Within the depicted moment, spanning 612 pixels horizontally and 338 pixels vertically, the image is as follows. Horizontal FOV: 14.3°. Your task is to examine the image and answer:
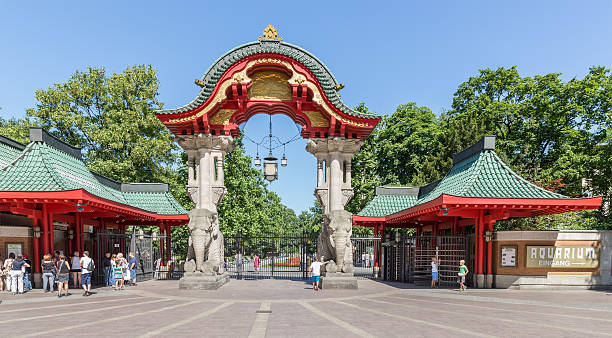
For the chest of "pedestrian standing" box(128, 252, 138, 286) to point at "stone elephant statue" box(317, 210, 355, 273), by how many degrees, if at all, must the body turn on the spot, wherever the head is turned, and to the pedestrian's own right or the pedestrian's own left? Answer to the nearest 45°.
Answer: approximately 135° to the pedestrian's own left

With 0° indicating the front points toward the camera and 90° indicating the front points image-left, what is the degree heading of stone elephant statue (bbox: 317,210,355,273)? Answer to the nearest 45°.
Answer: approximately 0°

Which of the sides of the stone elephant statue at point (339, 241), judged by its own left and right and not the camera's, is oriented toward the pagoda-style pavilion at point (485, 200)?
left

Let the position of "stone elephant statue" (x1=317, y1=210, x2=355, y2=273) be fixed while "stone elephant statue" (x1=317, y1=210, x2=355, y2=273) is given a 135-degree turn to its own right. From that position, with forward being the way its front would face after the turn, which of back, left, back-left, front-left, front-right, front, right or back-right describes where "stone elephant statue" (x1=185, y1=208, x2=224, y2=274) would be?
front-left
